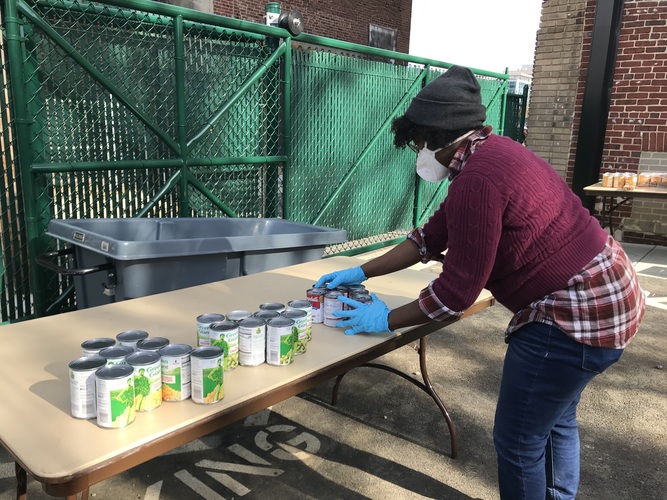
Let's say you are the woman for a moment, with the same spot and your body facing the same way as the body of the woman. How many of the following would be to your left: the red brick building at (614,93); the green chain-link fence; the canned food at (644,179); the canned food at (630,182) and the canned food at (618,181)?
0

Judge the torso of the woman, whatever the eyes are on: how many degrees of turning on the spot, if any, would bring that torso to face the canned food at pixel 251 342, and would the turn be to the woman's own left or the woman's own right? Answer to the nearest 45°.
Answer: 0° — they already face it

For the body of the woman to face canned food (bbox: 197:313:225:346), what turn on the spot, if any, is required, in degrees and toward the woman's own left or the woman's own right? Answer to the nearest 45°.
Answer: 0° — they already face it

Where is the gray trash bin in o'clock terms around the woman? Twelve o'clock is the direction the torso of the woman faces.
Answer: The gray trash bin is roughly at 1 o'clock from the woman.

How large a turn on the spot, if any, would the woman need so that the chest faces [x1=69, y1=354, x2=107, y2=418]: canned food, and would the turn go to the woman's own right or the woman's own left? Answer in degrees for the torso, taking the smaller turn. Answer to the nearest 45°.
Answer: approximately 45° to the woman's own left

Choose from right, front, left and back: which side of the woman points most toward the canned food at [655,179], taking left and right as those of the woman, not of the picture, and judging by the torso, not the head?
right

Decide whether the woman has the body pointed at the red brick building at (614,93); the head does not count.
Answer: no

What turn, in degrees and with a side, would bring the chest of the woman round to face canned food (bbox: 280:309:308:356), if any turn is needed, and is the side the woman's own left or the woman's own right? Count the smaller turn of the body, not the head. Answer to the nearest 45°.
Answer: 0° — they already face it

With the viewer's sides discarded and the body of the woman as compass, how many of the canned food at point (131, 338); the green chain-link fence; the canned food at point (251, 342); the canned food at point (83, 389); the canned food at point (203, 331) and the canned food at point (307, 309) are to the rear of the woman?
0

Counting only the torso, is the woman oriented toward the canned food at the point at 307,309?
yes

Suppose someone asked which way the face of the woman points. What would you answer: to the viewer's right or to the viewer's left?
to the viewer's left

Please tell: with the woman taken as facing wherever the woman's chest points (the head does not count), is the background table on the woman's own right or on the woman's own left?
on the woman's own right

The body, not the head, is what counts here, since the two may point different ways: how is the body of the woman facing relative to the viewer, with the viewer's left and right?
facing to the left of the viewer
